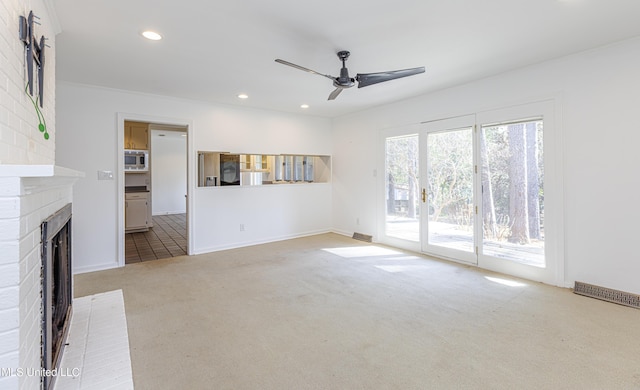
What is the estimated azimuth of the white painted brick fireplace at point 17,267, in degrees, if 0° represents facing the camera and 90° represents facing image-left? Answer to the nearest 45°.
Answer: approximately 270°

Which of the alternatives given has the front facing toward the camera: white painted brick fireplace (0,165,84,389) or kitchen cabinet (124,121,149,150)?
the kitchen cabinet

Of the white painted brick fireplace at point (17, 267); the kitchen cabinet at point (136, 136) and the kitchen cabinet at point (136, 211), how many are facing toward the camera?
2

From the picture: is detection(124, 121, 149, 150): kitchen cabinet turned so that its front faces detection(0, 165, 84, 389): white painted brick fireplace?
yes

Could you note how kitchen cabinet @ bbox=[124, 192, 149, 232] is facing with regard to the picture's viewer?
facing the viewer

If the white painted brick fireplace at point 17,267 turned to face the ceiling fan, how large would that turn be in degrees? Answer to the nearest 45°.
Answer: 0° — it already faces it

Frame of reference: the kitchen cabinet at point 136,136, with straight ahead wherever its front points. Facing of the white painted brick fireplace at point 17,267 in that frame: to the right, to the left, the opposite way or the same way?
to the left

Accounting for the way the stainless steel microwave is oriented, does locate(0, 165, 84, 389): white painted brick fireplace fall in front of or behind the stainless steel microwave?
in front

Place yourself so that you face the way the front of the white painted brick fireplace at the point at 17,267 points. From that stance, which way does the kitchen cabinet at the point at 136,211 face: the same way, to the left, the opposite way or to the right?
to the right

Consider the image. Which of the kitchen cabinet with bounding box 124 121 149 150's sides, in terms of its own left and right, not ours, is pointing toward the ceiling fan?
front

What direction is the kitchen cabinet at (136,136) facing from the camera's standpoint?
toward the camera

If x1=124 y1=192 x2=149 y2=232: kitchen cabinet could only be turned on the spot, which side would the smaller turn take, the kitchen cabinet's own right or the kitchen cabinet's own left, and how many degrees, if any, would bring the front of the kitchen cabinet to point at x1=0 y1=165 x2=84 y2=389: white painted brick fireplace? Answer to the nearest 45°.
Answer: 0° — it already faces it

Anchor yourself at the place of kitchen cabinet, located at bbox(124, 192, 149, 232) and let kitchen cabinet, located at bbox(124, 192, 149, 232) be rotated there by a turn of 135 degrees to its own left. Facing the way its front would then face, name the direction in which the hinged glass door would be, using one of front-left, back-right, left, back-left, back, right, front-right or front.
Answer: right

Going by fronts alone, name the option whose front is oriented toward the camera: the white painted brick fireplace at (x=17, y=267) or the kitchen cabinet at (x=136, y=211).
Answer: the kitchen cabinet
